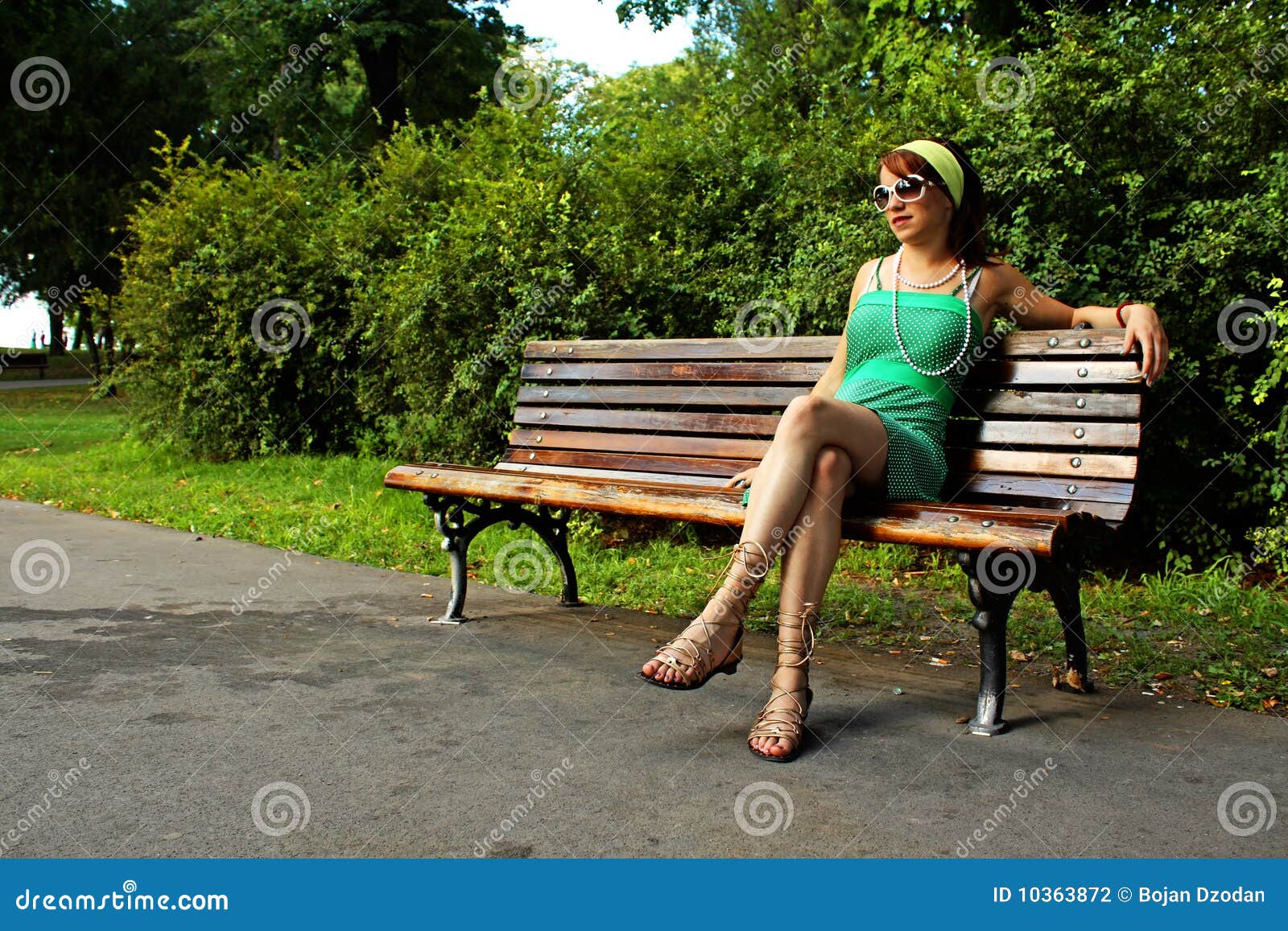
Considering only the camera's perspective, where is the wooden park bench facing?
facing the viewer and to the left of the viewer

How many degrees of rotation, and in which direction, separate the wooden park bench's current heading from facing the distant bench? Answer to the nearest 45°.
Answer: approximately 90° to its right

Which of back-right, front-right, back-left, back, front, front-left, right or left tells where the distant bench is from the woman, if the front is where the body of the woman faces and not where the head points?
right
